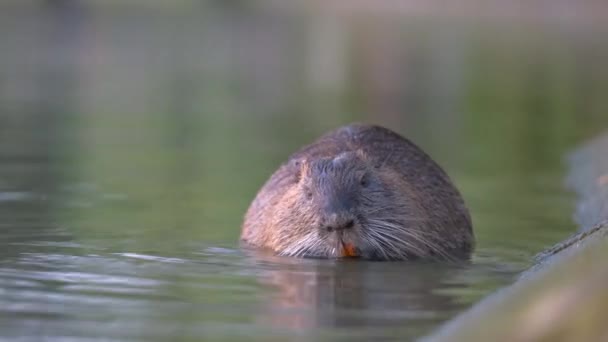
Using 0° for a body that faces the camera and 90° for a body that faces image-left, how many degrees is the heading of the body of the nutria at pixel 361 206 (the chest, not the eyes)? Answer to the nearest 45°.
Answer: approximately 0°
